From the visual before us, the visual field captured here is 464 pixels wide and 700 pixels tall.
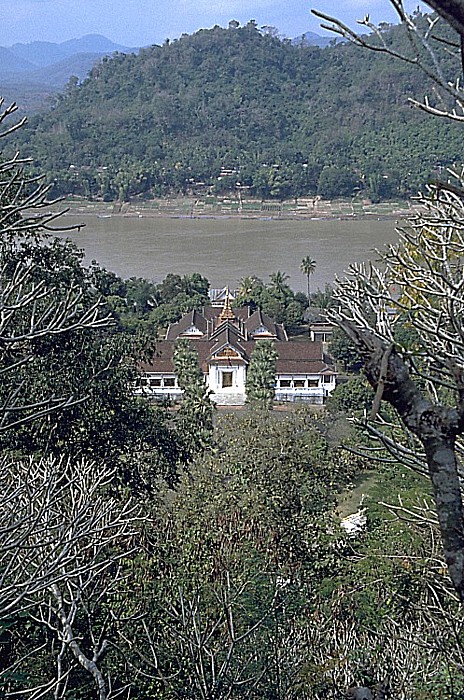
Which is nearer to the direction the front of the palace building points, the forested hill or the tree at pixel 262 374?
the tree

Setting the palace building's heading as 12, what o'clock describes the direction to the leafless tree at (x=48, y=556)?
The leafless tree is roughly at 12 o'clock from the palace building.

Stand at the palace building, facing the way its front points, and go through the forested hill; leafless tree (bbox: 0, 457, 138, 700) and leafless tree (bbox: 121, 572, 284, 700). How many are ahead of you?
2

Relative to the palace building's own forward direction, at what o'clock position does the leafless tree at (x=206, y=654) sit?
The leafless tree is roughly at 12 o'clock from the palace building.

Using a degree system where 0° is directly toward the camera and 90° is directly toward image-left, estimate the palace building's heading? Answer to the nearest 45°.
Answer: approximately 0°

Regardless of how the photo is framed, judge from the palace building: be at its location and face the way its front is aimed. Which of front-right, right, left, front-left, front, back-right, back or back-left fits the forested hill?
back

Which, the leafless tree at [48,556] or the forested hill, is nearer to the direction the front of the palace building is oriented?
the leafless tree

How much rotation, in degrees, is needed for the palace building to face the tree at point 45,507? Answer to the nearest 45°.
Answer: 0° — it already faces it
